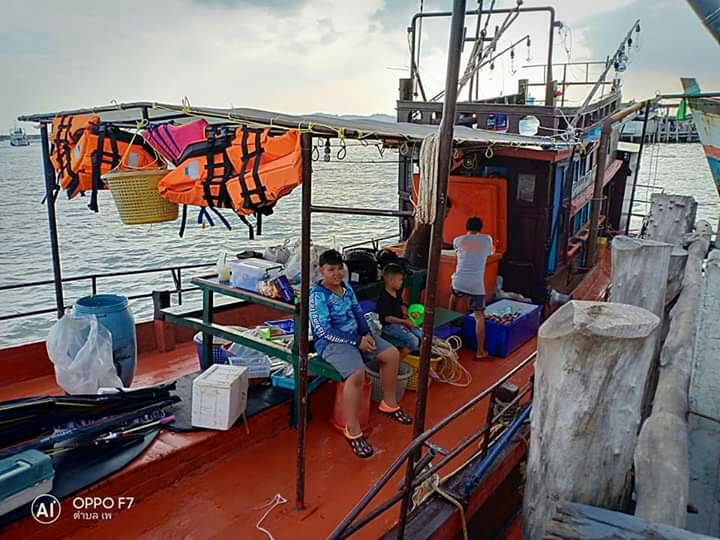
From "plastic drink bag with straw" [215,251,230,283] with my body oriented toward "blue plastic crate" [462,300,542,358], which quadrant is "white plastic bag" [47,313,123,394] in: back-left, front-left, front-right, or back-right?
back-right

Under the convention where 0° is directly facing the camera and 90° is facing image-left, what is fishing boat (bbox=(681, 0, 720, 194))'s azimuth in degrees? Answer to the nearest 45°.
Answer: approximately 90°

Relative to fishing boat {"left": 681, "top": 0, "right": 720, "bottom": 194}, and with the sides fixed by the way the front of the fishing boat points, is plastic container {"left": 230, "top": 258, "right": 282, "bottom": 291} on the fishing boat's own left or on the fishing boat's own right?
on the fishing boat's own left

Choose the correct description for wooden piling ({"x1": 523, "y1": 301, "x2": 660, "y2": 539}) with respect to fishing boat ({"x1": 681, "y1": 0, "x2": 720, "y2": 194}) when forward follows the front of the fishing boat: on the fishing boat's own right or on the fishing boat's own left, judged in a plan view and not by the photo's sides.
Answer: on the fishing boat's own left

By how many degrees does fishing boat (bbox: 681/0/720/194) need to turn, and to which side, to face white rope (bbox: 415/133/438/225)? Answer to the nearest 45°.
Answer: approximately 90° to its left

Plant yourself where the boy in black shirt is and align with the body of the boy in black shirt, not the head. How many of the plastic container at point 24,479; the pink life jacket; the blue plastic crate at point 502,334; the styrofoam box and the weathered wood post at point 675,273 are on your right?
3

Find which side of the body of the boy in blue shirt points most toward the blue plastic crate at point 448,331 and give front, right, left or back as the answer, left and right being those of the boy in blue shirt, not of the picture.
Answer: left

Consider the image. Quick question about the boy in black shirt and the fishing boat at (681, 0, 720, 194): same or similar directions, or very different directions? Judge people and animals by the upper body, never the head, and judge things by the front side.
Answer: very different directions

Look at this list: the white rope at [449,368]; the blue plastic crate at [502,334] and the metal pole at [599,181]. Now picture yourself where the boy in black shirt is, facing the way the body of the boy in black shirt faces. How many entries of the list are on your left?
3

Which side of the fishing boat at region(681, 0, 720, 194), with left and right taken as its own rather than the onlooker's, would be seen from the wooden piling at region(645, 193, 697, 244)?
left

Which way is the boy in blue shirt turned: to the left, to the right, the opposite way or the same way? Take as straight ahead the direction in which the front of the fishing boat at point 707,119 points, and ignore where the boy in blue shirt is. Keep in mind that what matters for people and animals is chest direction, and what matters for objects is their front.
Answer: the opposite way

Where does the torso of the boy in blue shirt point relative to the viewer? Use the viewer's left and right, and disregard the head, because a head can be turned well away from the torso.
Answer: facing the viewer and to the right of the viewer
